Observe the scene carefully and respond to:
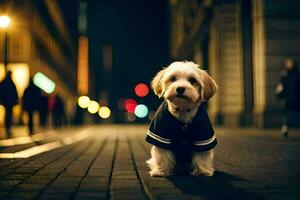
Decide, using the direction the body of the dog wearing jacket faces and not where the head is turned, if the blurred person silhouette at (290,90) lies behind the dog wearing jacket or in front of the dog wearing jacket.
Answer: behind

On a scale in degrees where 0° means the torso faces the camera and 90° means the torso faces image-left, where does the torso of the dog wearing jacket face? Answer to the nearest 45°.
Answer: approximately 0°
